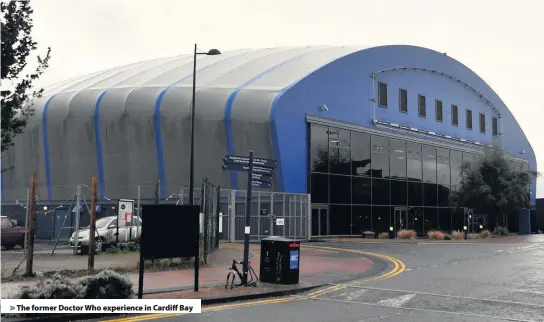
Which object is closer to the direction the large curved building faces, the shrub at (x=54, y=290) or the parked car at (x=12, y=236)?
the shrub

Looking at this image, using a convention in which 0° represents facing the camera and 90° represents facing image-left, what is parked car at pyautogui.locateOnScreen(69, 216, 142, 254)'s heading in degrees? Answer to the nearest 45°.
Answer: approximately 45°

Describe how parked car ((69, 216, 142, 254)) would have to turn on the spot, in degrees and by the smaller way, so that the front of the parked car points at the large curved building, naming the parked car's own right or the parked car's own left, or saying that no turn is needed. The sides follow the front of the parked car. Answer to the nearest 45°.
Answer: approximately 180°

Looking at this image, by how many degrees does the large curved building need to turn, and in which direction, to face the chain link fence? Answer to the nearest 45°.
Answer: approximately 90° to its right

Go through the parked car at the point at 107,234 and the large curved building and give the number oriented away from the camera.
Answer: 0

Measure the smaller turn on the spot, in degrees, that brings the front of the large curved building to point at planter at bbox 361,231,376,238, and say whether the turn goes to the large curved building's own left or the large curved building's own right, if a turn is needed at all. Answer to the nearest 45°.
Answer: approximately 45° to the large curved building's own left

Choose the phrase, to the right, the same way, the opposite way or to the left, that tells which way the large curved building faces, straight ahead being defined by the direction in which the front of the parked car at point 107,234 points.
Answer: to the left

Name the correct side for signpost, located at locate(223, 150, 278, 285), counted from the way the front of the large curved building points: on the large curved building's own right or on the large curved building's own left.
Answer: on the large curved building's own right

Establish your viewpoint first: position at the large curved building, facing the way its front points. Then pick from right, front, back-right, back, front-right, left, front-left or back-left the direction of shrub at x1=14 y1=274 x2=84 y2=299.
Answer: front-right

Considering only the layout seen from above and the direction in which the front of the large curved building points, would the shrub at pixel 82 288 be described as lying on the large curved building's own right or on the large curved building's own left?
on the large curved building's own right

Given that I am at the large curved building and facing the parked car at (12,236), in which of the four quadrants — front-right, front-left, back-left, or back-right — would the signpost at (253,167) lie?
front-left
